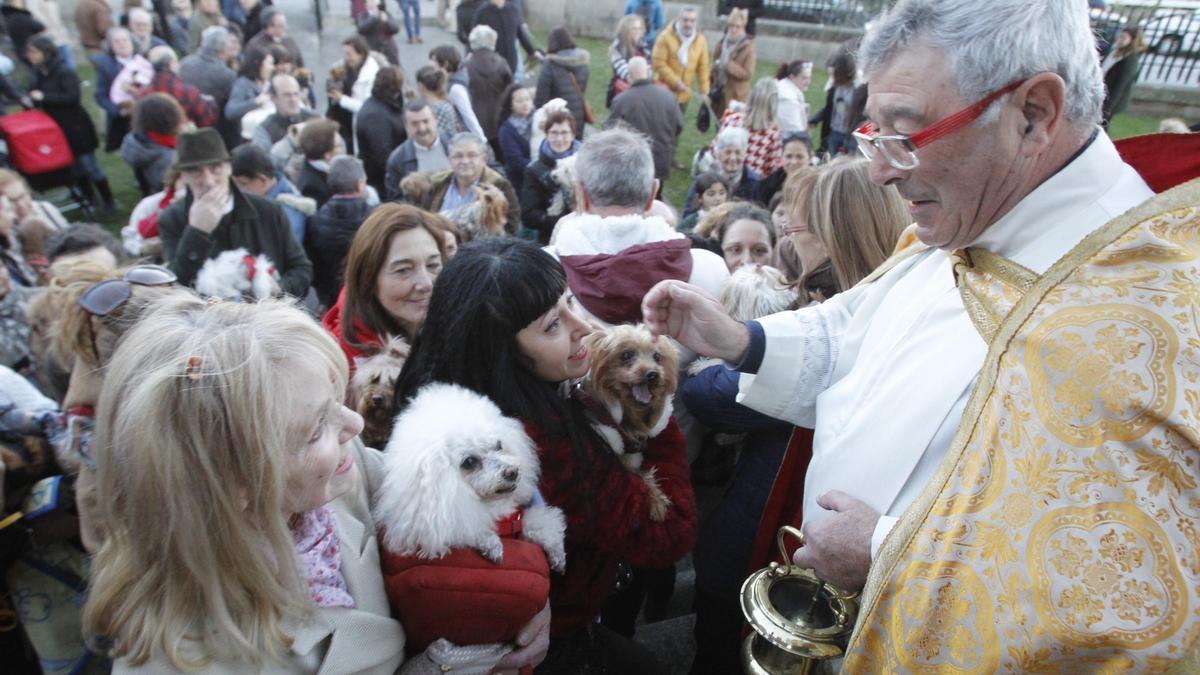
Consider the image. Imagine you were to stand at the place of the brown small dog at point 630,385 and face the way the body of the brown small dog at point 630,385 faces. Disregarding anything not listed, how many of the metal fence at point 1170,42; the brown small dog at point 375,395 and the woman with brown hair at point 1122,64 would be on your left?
2

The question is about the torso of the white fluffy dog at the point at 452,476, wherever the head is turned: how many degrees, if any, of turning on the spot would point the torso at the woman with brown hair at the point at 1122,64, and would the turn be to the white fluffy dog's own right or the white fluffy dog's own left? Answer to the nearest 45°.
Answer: approximately 90° to the white fluffy dog's own left

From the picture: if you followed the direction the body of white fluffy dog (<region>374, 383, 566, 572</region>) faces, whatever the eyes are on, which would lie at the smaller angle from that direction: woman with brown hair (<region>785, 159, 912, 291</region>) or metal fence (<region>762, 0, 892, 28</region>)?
the woman with brown hair

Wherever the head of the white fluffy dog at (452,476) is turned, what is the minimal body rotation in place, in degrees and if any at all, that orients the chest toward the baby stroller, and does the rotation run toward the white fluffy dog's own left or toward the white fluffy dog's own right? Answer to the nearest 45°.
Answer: approximately 180°

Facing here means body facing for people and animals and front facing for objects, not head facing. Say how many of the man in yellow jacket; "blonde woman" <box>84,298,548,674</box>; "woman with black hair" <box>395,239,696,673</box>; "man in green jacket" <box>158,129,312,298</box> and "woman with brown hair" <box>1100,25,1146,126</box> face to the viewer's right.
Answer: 2

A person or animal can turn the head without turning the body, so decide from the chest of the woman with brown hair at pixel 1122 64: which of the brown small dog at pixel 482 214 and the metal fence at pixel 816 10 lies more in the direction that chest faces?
the brown small dog

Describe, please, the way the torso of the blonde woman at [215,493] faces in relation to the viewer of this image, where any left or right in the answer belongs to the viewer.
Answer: facing to the right of the viewer

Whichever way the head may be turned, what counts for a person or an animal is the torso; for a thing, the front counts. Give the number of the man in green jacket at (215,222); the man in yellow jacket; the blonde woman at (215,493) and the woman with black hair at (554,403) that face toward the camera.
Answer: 2

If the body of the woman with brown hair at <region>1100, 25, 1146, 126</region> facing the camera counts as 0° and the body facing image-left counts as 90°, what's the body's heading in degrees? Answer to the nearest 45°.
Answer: approximately 45°

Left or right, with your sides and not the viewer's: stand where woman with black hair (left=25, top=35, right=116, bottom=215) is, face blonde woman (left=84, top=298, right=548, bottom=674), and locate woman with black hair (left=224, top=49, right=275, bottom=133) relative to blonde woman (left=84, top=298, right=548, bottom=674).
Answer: left

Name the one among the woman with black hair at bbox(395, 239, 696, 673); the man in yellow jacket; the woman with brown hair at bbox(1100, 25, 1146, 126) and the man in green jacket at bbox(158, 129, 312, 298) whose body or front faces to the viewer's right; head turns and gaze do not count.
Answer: the woman with black hair

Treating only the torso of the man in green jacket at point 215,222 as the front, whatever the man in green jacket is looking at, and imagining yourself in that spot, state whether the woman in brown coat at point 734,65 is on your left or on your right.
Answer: on your left

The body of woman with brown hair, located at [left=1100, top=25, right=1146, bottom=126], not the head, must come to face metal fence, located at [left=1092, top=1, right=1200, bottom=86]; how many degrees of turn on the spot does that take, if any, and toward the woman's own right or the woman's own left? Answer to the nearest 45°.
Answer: approximately 135° to the woman's own right

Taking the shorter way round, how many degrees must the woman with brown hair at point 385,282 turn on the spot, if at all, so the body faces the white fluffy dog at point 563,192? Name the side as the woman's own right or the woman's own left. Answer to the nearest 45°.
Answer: approximately 90° to the woman's own left

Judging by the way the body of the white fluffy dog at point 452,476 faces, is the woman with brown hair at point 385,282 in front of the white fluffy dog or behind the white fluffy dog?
behind
